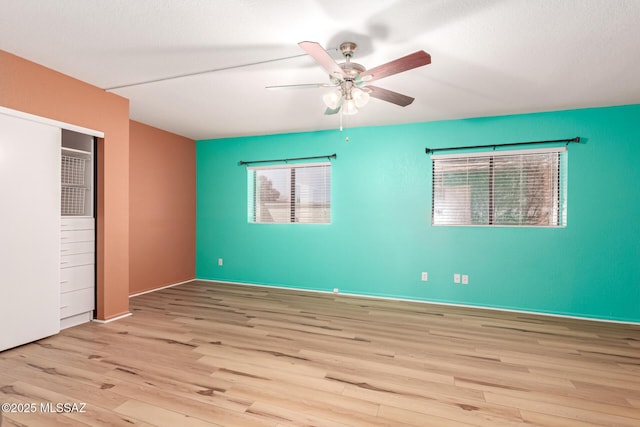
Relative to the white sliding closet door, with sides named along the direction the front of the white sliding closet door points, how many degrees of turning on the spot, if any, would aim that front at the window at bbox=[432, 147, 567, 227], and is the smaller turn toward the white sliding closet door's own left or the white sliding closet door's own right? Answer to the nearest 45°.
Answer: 0° — it already faces it

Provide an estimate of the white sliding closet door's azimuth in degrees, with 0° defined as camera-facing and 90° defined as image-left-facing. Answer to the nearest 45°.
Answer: approximately 315°

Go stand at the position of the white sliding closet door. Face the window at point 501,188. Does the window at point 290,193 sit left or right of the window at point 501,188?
left

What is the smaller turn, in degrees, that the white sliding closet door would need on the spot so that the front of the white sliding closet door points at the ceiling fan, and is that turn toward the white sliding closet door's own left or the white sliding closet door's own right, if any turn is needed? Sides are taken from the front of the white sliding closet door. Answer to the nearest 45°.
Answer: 0° — it already faces it

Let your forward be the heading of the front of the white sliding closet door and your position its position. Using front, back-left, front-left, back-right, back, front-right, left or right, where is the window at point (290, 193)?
front-left
